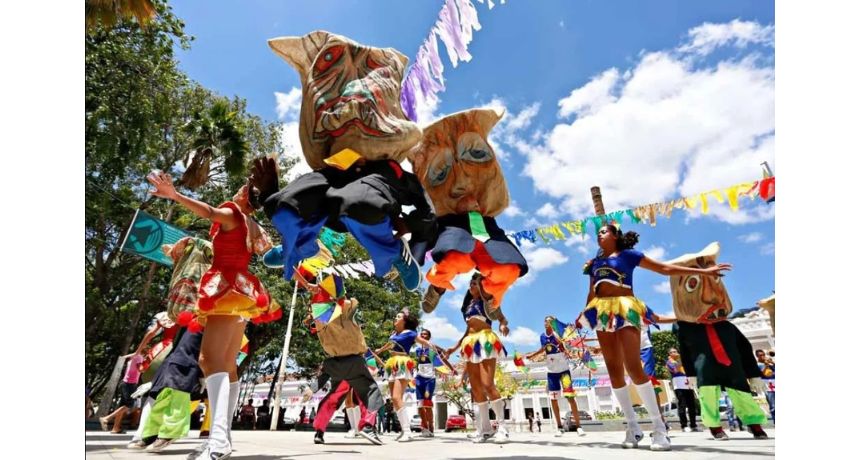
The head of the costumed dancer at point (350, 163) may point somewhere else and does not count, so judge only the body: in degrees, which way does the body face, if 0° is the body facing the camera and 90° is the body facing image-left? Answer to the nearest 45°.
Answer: approximately 0°

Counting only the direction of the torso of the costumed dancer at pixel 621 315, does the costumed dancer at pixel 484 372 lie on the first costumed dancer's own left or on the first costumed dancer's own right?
on the first costumed dancer's own right

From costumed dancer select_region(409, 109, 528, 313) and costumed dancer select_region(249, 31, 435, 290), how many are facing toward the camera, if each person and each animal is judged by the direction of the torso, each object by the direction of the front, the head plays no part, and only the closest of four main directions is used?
2

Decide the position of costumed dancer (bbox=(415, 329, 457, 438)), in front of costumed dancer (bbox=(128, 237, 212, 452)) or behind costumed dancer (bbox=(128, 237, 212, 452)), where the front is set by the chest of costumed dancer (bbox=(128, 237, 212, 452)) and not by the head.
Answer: behind
